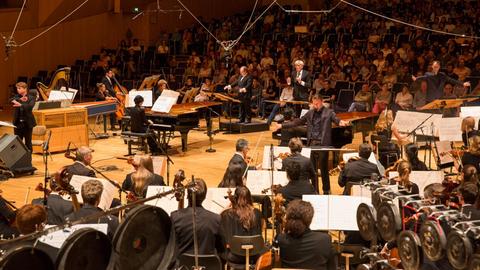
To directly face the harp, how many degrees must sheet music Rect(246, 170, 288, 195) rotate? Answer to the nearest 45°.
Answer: approximately 135° to its right

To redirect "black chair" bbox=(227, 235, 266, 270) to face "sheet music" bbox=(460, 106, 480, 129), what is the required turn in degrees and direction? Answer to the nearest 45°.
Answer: approximately 45° to its right

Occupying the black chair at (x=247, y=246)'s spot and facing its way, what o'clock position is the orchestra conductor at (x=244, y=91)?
The orchestra conductor is roughly at 12 o'clock from the black chair.

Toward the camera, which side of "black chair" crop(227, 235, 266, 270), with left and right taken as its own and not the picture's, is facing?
back

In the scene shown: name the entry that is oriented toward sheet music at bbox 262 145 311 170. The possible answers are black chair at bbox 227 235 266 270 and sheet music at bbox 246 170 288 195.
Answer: the black chair

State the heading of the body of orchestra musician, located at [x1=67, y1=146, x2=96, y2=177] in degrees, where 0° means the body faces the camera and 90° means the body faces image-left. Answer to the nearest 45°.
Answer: approximately 225°

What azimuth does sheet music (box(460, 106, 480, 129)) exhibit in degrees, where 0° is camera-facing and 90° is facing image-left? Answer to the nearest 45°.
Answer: approximately 0°

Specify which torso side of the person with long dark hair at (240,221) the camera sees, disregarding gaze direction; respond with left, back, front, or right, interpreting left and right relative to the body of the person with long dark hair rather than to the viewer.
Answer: back

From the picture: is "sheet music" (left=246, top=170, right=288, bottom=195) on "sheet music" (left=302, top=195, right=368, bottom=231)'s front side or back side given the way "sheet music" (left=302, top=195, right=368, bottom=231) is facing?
on the back side

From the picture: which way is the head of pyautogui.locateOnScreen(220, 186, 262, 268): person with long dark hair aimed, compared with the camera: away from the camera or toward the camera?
away from the camera
